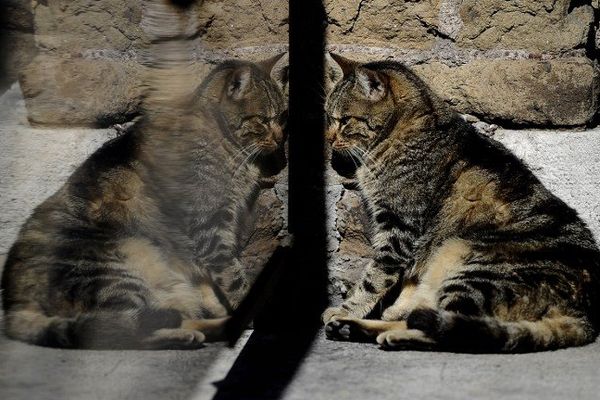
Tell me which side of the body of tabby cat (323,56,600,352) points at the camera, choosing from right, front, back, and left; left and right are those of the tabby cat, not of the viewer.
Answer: left

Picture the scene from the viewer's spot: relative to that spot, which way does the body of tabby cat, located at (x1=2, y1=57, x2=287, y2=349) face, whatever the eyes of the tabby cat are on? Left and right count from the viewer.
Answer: facing to the right of the viewer

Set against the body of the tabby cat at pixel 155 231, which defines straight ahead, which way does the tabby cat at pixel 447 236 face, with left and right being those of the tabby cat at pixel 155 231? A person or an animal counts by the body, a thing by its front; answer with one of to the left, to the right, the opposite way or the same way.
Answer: the opposite way

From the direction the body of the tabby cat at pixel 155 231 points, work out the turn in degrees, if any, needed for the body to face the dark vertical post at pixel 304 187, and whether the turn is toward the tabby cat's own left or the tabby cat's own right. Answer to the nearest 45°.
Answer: approximately 45° to the tabby cat's own left

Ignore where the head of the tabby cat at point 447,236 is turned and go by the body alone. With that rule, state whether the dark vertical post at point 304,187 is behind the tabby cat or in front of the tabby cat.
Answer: in front
